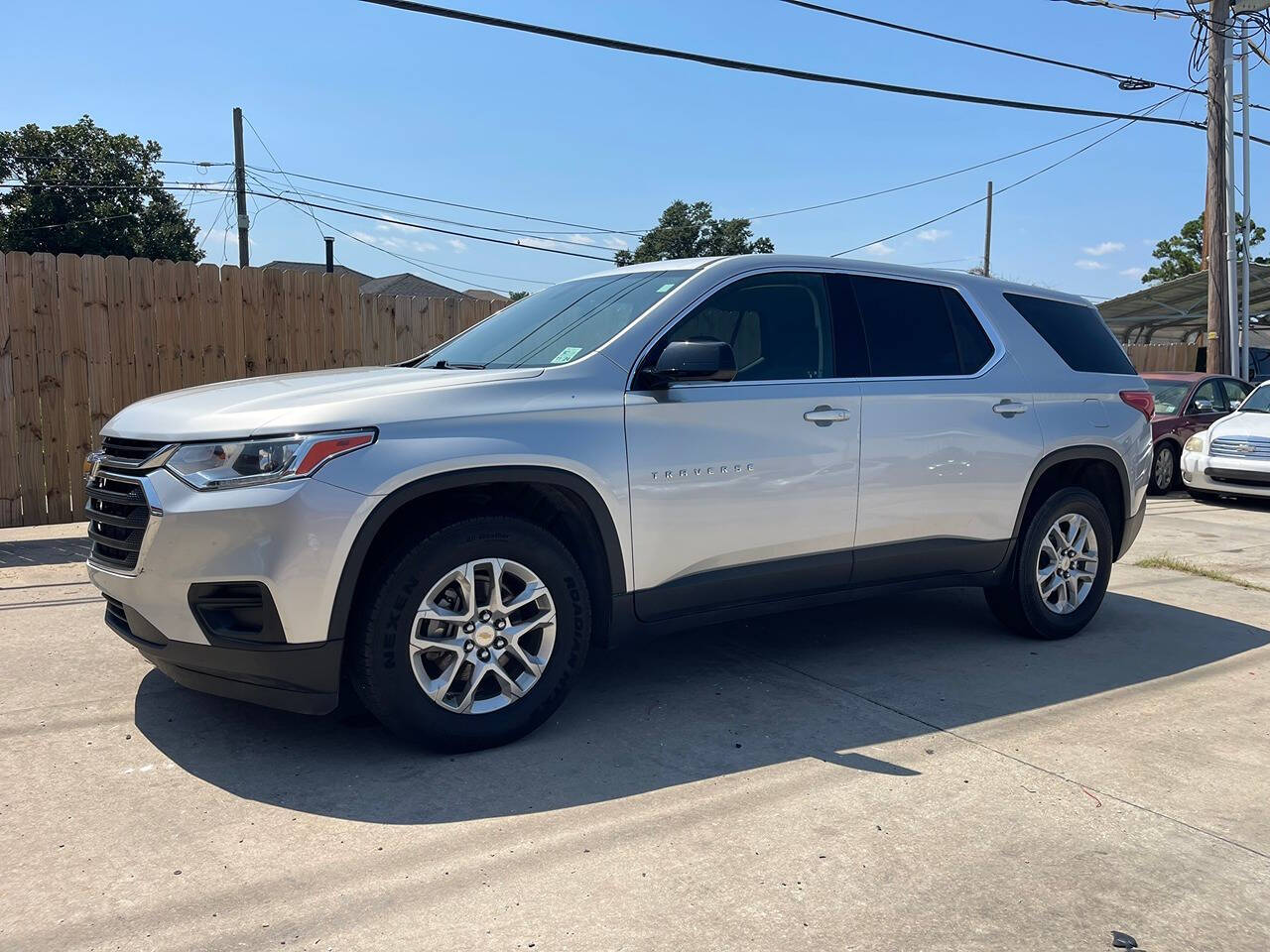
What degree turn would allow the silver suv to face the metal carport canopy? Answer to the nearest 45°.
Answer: approximately 180°

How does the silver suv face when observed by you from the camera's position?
facing the viewer and to the left of the viewer

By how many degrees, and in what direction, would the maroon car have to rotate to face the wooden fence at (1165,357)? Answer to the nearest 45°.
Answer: approximately 135° to its right

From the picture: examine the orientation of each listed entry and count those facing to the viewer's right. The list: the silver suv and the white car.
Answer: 0

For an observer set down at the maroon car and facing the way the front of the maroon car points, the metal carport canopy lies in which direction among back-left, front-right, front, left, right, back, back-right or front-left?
back-right

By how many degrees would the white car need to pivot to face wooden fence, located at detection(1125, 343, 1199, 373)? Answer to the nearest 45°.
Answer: approximately 135° to its right

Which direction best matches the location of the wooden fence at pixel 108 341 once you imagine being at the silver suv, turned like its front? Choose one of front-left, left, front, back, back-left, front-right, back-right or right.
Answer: right

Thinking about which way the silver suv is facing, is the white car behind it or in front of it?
behind

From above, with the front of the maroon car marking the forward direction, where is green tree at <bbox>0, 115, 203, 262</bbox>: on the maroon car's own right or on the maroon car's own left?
on the maroon car's own right
